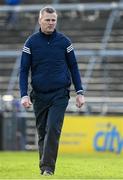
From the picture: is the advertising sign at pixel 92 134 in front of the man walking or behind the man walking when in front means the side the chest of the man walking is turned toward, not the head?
behind

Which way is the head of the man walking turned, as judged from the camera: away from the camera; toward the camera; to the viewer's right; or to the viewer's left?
toward the camera

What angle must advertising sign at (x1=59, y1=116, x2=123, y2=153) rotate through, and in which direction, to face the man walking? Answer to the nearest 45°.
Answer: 0° — it already faces them

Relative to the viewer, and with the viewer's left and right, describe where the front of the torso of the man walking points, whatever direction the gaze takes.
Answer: facing the viewer

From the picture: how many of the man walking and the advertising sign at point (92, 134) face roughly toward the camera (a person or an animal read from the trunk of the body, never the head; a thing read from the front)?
2

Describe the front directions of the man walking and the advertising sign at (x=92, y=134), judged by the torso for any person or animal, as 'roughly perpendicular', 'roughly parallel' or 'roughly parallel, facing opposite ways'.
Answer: roughly parallel
